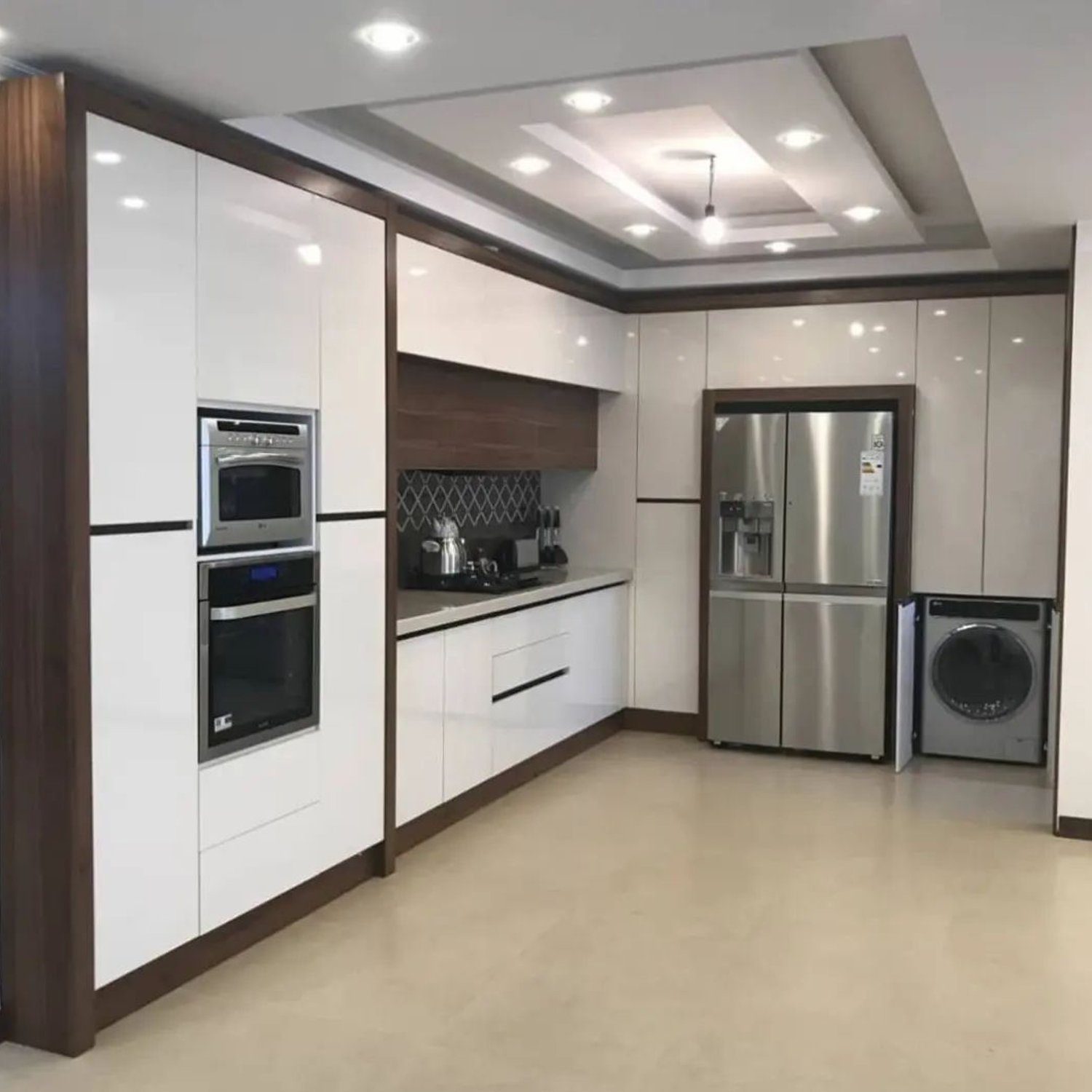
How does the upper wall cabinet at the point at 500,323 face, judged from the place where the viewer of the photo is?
facing the viewer and to the right of the viewer

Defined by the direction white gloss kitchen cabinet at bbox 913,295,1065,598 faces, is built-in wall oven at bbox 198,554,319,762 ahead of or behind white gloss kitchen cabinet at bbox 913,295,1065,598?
ahead

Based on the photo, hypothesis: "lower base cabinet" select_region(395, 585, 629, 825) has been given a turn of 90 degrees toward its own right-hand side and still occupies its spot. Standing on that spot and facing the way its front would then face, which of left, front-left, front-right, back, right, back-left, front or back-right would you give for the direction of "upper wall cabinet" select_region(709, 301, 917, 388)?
back

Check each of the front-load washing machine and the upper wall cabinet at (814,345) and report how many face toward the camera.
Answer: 2

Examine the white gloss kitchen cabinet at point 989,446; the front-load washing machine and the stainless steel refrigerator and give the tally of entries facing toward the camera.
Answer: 3

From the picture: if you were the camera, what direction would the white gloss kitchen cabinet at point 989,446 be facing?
facing the viewer

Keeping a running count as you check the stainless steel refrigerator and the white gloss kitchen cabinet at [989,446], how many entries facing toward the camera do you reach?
2

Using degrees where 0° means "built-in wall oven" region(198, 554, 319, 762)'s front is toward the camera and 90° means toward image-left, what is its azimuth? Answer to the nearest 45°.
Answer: approximately 315°

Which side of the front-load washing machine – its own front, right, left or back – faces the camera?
front

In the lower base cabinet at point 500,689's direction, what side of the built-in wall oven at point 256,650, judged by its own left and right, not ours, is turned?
left

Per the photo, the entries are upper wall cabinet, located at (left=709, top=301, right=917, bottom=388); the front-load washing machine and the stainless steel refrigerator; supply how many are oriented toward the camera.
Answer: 3

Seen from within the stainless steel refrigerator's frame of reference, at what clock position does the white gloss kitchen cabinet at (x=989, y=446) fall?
The white gloss kitchen cabinet is roughly at 9 o'clock from the stainless steel refrigerator.

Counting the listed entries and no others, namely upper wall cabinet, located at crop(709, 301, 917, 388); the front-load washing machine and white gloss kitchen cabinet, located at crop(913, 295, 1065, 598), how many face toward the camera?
3
